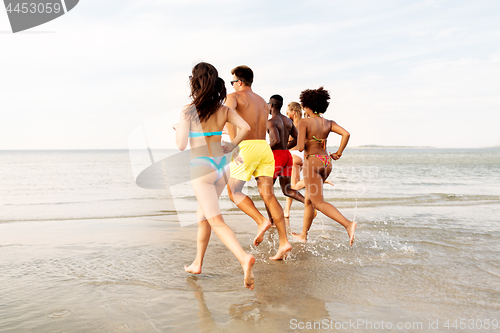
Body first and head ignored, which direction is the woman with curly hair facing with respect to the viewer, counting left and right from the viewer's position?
facing away from the viewer and to the left of the viewer

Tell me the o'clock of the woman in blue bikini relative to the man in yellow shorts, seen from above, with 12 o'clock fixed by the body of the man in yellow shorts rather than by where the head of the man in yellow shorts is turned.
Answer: The woman in blue bikini is roughly at 8 o'clock from the man in yellow shorts.

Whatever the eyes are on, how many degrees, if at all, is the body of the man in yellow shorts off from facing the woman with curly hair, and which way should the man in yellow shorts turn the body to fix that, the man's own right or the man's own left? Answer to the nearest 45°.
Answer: approximately 90° to the man's own right

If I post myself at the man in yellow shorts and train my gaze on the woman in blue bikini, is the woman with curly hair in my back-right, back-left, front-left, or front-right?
back-left

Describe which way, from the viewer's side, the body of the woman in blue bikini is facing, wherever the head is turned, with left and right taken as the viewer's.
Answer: facing away from the viewer and to the left of the viewer

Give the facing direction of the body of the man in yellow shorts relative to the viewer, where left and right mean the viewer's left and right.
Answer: facing away from the viewer and to the left of the viewer

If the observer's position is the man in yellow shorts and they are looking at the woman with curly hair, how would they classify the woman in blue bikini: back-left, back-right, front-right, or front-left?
back-right

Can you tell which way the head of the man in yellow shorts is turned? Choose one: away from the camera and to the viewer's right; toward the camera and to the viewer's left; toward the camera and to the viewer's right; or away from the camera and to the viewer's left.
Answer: away from the camera and to the viewer's left
